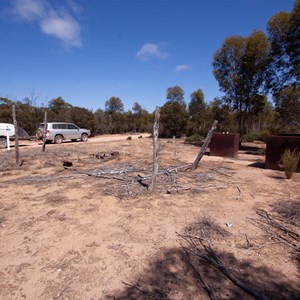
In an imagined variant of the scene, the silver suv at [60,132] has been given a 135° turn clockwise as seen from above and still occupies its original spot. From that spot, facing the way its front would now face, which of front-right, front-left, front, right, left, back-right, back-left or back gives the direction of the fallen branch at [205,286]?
front

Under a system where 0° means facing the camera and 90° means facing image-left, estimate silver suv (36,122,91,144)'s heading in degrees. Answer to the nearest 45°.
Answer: approximately 225°

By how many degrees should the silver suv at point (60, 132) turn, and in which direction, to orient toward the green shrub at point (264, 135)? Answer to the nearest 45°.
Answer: approximately 45° to its right
